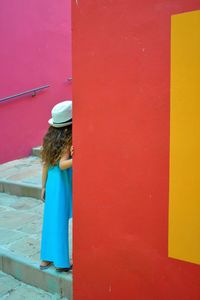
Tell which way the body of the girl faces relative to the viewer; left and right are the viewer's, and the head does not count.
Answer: facing away from the viewer and to the right of the viewer

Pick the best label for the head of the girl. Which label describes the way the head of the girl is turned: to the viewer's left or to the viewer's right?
to the viewer's right

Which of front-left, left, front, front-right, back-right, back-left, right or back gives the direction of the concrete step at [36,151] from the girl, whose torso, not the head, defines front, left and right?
front-left
